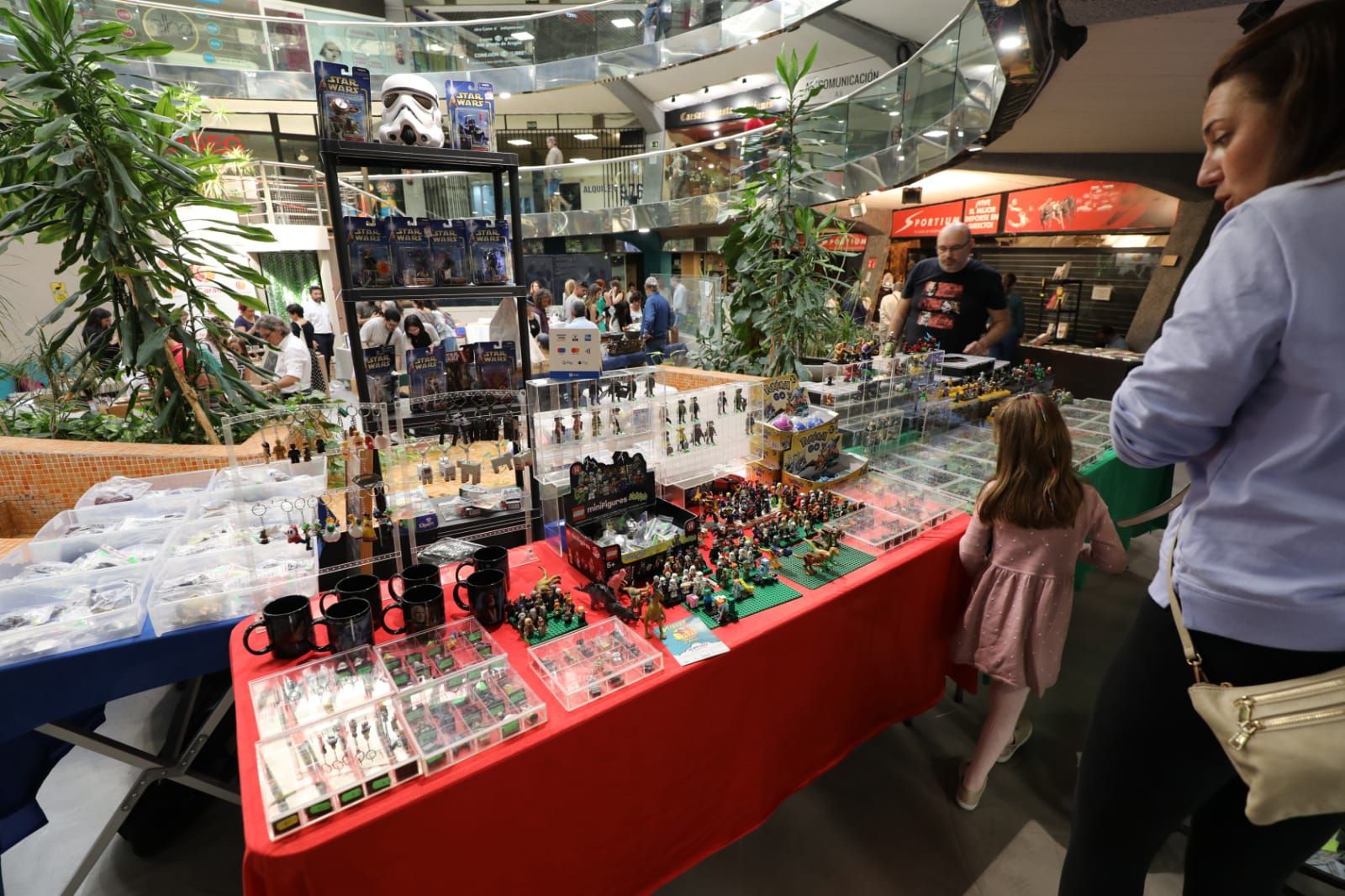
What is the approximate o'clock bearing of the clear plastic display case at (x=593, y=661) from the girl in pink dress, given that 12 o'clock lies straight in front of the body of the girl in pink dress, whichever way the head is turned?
The clear plastic display case is roughly at 7 o'clock from the girl in pink dress.

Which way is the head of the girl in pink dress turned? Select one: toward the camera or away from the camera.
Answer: away from the camera

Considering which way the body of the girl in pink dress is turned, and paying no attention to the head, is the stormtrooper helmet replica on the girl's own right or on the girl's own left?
on the girl's own left

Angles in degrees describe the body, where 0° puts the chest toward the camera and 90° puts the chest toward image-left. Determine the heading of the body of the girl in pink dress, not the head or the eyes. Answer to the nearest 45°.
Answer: approximately 180°

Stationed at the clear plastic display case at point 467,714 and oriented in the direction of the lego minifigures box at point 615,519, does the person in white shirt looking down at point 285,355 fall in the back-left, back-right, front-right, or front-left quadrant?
front-left

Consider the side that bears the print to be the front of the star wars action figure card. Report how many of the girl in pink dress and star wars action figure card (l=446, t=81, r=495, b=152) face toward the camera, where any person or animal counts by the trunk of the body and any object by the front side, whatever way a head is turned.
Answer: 1

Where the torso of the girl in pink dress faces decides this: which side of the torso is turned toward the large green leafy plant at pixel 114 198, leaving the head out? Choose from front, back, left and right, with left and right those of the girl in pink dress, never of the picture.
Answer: left

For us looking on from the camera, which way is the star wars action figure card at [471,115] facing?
facing the viewer

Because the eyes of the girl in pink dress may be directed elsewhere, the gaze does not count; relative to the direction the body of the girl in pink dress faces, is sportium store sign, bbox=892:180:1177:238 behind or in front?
in front

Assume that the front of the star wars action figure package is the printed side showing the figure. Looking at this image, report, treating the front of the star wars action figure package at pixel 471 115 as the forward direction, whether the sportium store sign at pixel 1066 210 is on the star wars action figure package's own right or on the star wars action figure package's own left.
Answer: on the star wars action figure package's own left

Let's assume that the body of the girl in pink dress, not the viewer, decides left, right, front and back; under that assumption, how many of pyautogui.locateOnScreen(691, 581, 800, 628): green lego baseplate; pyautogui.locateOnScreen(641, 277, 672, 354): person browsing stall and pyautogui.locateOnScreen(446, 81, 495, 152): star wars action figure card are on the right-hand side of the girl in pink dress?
0

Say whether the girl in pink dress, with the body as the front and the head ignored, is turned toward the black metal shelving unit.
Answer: no

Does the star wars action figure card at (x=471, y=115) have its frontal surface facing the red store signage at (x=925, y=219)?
no

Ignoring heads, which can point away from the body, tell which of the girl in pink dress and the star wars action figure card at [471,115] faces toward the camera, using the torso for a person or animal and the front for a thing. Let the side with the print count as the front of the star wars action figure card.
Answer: the star wars action figure card

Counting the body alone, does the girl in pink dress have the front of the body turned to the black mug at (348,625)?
no
